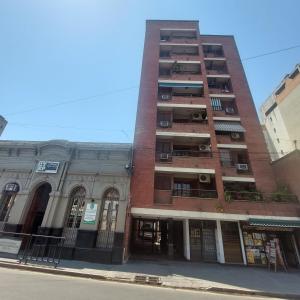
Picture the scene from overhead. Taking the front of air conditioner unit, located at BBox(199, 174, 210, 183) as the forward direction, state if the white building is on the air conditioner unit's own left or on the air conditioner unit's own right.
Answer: on the air conditioner unit's own left

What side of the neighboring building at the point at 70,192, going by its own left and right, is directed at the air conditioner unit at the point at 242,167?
left

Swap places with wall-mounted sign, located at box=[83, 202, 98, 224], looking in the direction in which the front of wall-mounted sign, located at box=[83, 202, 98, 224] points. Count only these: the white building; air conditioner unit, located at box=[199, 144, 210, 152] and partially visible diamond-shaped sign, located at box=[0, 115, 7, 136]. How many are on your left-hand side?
2

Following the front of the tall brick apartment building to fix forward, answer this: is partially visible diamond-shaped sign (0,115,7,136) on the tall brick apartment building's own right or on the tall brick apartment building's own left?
on the tall brick apartment building's own right

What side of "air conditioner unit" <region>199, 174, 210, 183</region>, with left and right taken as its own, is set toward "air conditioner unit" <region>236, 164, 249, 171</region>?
left
